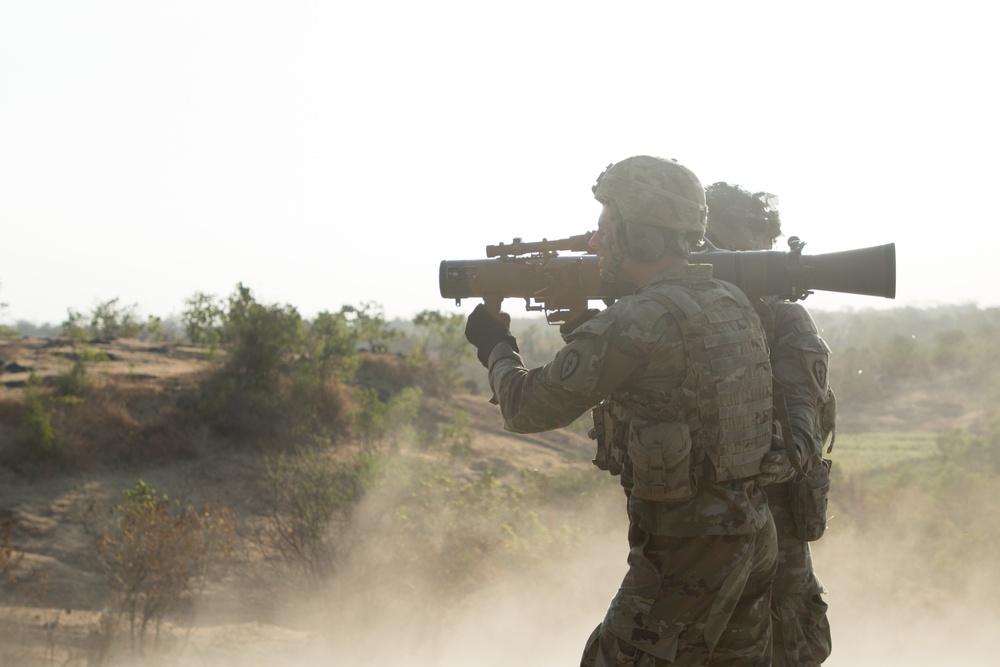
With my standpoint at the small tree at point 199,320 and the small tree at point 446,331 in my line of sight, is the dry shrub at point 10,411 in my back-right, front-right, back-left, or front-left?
back-right

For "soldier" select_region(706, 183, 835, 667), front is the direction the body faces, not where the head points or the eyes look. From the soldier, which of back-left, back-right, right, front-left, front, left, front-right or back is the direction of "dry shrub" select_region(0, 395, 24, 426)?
right

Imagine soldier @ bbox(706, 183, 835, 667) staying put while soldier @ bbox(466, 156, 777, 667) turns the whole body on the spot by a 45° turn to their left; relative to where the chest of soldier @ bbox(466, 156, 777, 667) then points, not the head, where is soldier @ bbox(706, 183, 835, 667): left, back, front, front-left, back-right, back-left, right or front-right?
back-right

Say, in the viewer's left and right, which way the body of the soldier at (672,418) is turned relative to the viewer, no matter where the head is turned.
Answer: facing away from the viewer and to the left of the viewer

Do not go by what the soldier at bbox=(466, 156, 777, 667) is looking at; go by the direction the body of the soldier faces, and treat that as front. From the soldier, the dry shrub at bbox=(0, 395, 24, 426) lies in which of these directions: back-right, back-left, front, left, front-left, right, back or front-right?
front

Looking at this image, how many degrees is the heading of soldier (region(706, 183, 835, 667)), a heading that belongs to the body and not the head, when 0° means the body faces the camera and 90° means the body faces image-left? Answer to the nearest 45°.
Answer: approximately 45°

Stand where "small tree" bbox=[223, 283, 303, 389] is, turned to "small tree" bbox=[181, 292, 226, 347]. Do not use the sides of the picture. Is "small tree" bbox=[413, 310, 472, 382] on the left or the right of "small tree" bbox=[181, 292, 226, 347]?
right

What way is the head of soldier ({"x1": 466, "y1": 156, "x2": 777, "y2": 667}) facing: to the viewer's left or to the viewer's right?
to the viewer's left

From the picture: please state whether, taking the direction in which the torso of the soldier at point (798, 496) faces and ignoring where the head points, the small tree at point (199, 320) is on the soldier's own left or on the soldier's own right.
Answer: on the soldier's own right

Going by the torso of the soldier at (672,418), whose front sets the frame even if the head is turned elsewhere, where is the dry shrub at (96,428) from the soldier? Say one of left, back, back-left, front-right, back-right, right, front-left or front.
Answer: front

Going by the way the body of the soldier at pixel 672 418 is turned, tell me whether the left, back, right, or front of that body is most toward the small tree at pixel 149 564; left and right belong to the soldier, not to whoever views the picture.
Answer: front

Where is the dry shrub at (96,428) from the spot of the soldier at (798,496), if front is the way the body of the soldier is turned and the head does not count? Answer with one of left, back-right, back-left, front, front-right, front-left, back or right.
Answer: right
